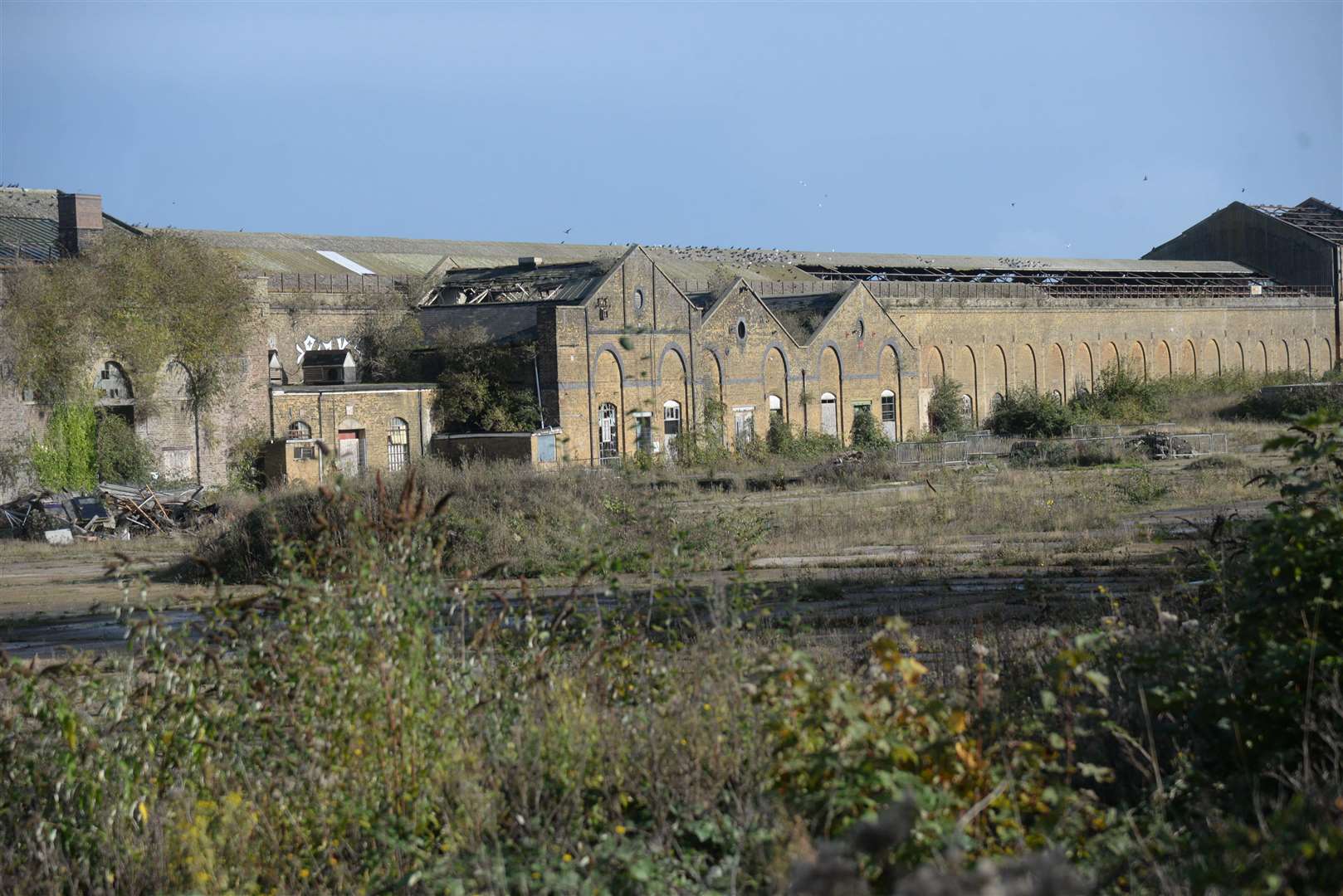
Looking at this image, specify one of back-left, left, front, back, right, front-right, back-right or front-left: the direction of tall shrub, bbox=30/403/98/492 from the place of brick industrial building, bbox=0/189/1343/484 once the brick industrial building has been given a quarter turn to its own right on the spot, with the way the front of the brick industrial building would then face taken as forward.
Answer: front

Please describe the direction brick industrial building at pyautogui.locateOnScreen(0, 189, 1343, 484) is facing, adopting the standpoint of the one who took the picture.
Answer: facing the viewer and to the right of the viewer

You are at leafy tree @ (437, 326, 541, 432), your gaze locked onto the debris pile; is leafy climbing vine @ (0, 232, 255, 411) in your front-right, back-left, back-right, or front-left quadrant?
front-right

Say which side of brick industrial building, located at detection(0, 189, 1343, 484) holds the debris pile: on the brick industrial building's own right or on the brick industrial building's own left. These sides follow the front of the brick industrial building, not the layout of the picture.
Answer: on the brick industrial building's own right

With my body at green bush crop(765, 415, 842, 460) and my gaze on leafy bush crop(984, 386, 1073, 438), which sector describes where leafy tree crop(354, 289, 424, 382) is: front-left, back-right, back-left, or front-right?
back-left

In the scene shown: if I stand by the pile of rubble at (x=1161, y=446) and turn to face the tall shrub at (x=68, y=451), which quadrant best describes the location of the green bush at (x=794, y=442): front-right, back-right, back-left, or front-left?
front-right

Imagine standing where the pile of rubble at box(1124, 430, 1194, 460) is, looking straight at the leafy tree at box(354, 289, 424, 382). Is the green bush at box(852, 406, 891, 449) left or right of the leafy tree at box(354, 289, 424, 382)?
right

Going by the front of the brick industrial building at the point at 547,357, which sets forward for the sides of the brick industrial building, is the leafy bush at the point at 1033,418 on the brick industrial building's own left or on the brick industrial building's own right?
on the brick industrial building's own left

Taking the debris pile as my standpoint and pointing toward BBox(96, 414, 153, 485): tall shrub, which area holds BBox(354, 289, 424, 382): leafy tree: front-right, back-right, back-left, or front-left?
front-right

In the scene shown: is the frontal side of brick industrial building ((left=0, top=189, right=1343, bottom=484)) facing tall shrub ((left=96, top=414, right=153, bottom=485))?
no
